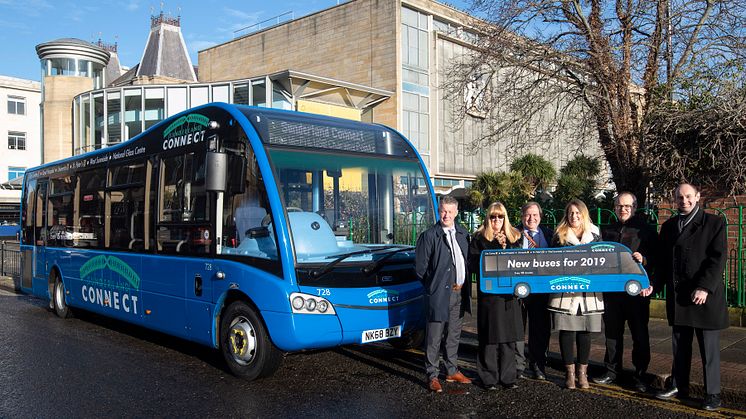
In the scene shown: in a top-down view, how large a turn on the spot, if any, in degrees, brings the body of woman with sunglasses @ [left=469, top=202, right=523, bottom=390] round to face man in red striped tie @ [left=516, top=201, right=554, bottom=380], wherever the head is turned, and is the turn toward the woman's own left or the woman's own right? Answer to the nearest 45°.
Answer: approximately 135° to the woman's own left

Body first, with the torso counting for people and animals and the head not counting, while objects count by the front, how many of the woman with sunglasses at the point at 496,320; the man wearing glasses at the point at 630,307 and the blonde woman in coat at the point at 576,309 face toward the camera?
3

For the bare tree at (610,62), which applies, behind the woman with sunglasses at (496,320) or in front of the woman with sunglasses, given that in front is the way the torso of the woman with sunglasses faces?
behind

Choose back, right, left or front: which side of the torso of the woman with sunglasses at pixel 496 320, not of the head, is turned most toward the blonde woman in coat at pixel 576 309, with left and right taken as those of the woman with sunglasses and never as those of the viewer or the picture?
left

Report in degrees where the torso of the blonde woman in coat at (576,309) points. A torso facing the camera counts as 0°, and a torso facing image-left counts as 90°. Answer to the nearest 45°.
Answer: approximately 0°

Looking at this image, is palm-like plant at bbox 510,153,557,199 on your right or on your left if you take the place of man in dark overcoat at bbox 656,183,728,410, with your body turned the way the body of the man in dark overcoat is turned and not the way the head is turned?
on your right

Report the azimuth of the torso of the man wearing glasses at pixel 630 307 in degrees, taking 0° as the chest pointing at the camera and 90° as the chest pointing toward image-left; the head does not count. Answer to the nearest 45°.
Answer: approximately 0°

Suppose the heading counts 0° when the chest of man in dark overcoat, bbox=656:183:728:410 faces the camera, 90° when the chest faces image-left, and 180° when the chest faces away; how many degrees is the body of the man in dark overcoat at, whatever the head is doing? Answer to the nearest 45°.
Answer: approximately 45°

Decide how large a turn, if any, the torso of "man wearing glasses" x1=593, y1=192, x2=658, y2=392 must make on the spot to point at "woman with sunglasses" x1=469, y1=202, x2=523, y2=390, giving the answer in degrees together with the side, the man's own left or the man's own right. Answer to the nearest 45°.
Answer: approximately 90° to the man's own right

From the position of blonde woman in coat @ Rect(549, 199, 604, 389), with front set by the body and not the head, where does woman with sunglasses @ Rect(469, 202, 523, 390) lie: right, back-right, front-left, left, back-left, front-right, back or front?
right
